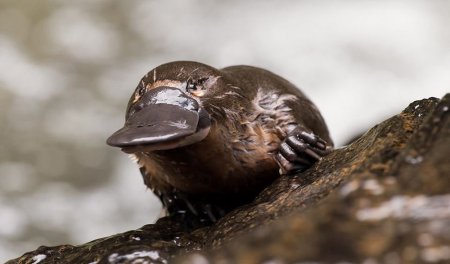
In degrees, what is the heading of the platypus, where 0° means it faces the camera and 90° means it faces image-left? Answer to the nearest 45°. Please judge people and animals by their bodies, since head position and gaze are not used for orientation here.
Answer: approximately 45°
